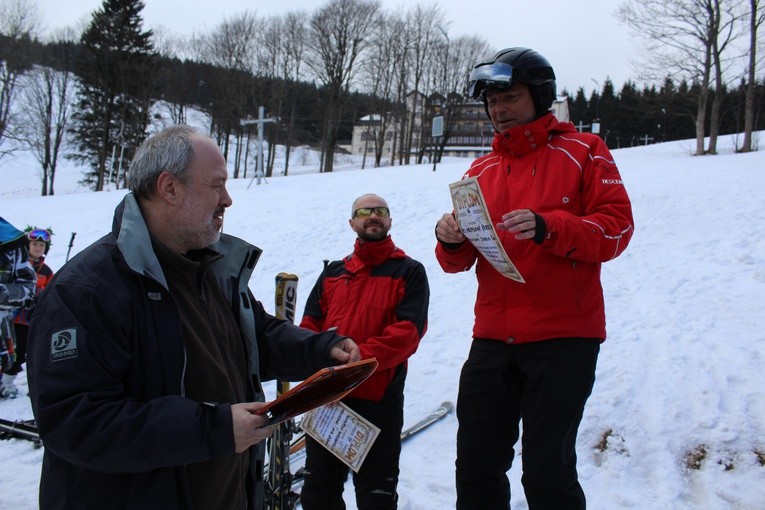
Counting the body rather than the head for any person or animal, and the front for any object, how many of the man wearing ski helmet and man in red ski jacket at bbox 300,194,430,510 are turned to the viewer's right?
0

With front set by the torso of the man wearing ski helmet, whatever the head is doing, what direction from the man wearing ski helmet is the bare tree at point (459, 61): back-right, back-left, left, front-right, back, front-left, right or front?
back-right

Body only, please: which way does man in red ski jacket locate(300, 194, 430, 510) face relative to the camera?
toward the camera

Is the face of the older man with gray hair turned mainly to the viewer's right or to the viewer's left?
to the viewer's right

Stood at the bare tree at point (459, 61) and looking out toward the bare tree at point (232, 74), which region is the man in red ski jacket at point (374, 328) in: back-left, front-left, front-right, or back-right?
front-left

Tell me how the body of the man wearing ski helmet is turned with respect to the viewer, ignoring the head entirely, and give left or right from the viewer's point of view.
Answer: facing the viewer and to the left of the viewer

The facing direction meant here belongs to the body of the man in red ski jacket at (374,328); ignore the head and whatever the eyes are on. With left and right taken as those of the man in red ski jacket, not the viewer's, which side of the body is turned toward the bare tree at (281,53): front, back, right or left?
back

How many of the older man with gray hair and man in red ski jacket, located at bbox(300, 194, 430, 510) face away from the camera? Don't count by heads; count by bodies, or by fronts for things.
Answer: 0

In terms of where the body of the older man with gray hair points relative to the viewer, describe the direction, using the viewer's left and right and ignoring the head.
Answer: facing the viewer and to the right of the viewer

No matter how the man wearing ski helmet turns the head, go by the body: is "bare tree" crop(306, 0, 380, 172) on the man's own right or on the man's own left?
on the man's own right

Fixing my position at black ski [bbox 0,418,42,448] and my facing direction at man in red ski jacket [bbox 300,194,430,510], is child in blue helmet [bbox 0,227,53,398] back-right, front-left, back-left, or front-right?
back-left
